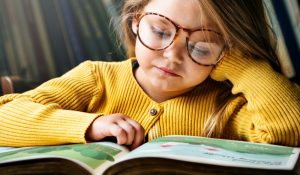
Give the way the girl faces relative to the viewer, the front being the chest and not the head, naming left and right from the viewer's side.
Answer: facing the viewer
